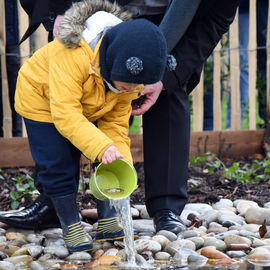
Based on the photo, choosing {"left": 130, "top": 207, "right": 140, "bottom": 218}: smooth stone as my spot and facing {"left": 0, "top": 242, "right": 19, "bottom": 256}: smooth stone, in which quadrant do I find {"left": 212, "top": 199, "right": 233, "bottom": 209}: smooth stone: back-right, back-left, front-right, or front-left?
back-left

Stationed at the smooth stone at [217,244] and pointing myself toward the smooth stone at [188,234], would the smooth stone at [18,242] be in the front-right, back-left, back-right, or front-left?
front-left

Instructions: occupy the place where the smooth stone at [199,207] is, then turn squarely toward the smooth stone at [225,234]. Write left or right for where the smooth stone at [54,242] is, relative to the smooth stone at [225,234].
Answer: right

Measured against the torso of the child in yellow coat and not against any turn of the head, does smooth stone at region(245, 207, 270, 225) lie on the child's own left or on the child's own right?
on the child's own left

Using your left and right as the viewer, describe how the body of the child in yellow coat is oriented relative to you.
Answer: facing the viewer and to the right of the viewer

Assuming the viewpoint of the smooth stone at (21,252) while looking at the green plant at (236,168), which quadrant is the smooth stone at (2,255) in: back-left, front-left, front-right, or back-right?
back-left
